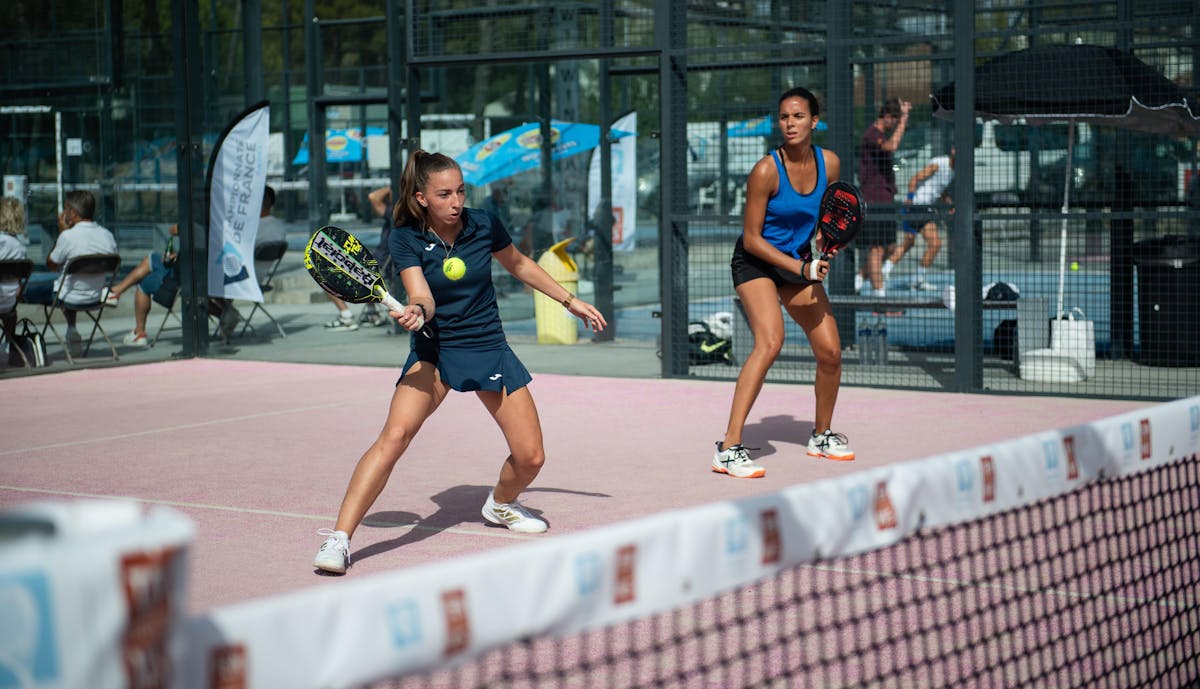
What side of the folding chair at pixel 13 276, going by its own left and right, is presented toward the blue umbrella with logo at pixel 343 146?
front

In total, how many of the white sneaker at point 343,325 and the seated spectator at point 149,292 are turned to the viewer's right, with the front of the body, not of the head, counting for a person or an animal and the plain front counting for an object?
0

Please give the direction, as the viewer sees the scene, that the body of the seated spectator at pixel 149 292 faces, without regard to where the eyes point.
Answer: to the viewer's left

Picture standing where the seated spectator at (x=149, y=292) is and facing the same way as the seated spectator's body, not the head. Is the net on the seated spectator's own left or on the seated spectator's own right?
on the seated spectator's own left

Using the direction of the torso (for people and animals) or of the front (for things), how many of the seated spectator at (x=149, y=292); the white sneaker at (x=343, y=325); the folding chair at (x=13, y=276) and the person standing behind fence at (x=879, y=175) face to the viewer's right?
1
